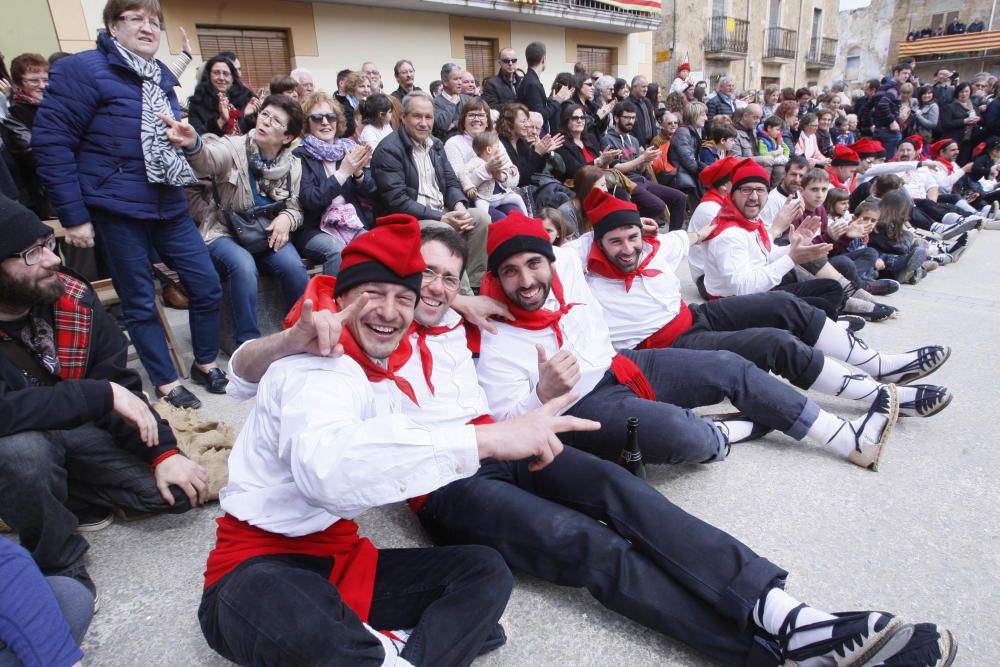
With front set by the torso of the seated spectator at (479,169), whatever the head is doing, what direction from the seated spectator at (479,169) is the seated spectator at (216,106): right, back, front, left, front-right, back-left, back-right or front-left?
back-right

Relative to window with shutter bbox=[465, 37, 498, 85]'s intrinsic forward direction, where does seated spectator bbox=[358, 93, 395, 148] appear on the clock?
The seated spectator is roughly at 12 o'clock from the window with shutter.

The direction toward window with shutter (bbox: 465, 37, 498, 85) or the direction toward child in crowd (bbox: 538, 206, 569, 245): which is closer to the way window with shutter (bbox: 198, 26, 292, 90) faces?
the child in crowd

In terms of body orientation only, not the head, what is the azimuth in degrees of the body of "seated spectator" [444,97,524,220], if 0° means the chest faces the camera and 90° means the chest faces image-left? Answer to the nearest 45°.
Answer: approximately 315°

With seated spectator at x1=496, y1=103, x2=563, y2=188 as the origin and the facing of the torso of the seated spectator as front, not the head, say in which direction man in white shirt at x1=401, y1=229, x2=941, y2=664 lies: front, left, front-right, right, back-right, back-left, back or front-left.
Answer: front-right

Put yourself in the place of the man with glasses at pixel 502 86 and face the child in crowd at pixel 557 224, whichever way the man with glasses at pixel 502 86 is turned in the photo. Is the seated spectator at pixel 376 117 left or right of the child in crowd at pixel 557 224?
right

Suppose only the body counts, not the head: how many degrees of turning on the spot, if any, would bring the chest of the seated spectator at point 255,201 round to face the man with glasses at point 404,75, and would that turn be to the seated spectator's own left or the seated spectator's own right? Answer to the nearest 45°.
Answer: approximately 135° to the seated spectator's own left

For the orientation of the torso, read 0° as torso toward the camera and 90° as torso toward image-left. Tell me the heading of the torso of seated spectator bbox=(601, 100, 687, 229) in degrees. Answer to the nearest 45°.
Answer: approximately 315°

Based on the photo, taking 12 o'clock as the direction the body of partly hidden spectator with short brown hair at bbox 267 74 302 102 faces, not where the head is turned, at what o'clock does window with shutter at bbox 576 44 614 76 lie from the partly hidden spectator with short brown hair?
The window with shutter is roughly at 9 o'clock from the partly hidden spectator with short brown hair.

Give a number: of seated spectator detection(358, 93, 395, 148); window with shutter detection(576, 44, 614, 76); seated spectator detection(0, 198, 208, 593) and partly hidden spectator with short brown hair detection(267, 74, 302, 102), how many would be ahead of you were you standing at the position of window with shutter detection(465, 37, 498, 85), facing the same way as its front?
3

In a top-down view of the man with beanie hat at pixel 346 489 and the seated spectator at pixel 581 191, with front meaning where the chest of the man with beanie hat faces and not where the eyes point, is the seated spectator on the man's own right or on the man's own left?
on the man's own left

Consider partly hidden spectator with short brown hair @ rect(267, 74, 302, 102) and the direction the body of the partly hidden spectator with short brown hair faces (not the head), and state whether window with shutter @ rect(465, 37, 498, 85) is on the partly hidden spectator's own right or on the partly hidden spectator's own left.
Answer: on the partly hidden spectator's own left
